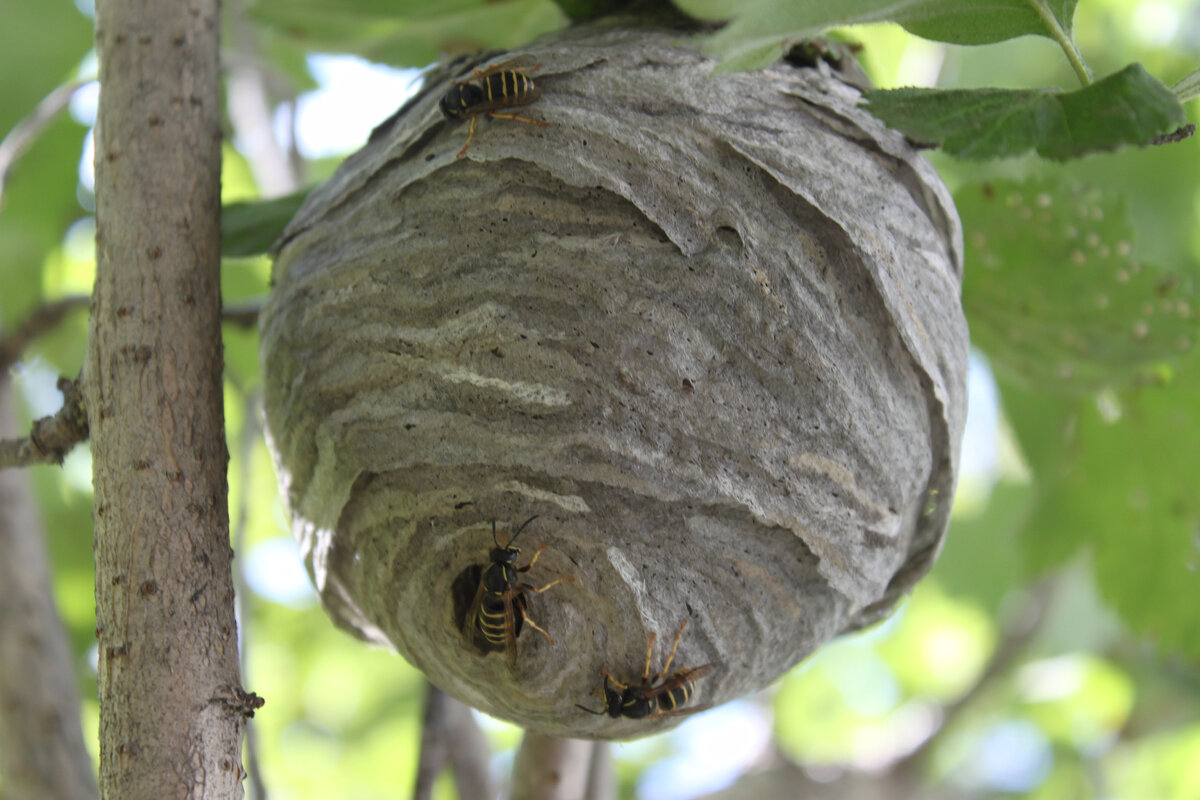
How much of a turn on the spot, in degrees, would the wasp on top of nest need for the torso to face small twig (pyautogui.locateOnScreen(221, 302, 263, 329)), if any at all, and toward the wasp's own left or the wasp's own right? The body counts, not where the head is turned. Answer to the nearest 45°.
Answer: approximately 45° to the wasp's own right

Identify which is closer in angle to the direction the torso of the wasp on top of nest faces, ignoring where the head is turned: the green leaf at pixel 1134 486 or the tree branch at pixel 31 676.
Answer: the tree branch

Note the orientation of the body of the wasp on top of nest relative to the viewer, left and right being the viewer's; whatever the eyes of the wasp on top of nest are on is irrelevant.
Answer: facing to the left of the viewer
